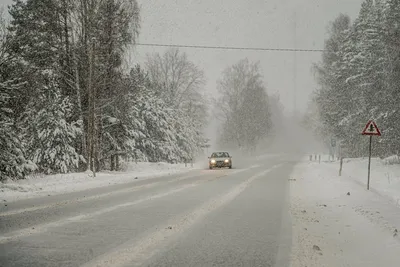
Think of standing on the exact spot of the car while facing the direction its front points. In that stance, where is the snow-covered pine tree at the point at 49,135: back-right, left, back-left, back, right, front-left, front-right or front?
front-right

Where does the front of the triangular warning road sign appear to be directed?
toward the camera

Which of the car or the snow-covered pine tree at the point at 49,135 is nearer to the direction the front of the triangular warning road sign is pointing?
the snow-covered pine tree

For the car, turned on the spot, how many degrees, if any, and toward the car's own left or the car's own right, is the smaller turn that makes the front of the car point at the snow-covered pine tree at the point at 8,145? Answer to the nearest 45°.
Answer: approximately 45° to the car's own right

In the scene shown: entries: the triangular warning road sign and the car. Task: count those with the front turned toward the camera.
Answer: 2

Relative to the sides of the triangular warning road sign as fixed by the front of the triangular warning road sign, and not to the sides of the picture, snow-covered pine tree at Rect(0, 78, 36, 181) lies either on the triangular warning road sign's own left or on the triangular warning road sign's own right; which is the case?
on the triangular warning road sign's own right

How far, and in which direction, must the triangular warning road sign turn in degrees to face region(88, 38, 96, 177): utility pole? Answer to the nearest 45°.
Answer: approximately 90° to its right

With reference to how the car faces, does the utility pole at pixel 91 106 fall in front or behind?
in front

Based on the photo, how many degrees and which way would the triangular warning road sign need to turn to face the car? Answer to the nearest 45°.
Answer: approximately 135° to its right

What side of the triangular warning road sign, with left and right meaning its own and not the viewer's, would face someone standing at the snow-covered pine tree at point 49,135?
right

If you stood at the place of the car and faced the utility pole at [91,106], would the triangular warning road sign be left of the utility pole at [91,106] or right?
left
